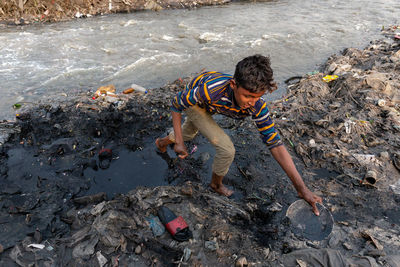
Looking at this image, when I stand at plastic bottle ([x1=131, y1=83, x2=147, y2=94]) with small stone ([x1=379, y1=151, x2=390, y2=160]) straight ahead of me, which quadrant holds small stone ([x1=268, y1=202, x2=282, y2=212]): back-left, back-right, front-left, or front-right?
front-right

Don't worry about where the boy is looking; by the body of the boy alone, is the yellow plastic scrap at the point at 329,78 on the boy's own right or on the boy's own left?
on the boy's own left

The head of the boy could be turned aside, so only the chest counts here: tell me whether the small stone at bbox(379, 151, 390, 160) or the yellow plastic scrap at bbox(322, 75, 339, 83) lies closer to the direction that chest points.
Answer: the small stone

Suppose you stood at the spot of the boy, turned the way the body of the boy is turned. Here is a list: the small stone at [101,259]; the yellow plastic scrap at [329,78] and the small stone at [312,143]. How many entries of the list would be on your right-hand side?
1

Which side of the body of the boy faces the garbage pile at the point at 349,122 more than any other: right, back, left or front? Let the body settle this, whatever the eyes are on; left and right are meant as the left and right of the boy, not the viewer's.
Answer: left

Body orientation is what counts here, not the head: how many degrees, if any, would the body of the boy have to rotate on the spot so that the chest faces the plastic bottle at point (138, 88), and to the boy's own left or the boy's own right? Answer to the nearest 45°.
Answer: approximately 180°

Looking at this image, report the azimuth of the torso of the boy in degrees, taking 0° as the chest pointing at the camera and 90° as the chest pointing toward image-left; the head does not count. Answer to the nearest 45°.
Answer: approximately 315°

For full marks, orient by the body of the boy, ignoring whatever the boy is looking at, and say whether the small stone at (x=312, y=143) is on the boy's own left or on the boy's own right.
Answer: on the boy's own left

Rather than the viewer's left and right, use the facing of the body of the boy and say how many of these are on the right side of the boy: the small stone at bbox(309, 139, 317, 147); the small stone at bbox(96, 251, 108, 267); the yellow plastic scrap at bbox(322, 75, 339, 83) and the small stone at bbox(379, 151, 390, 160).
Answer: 1

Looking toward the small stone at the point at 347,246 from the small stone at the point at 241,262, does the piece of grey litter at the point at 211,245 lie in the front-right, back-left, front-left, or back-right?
back-left

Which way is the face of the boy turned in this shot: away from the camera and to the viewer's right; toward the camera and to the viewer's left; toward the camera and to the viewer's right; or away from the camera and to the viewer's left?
toward the camera and to the viewer's right
